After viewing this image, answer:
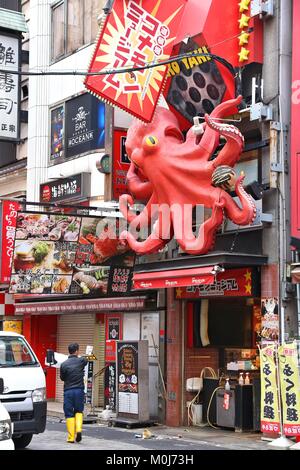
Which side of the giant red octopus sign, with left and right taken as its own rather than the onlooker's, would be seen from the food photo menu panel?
right

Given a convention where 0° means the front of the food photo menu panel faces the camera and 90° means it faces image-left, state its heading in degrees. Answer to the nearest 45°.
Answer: approximately 0°

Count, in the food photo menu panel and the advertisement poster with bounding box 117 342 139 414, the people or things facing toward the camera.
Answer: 2

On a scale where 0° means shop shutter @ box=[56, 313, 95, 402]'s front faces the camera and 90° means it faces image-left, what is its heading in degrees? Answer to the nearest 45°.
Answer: approximately 0°

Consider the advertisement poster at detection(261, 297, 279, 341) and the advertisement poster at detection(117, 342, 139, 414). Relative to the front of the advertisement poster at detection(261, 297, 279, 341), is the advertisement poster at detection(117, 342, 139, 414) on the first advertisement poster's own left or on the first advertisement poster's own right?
on the first advertisement poster's own right

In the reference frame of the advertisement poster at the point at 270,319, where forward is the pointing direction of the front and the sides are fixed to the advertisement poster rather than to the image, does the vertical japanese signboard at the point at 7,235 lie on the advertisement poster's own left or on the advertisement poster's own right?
on the advertisement poster's own right

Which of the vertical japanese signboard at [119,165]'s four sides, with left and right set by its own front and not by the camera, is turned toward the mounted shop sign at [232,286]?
left

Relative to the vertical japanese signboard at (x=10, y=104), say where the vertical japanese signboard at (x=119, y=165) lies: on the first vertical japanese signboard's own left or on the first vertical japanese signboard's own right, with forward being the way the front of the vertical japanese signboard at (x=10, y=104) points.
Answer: on the first vertical japanese signboard's own left
